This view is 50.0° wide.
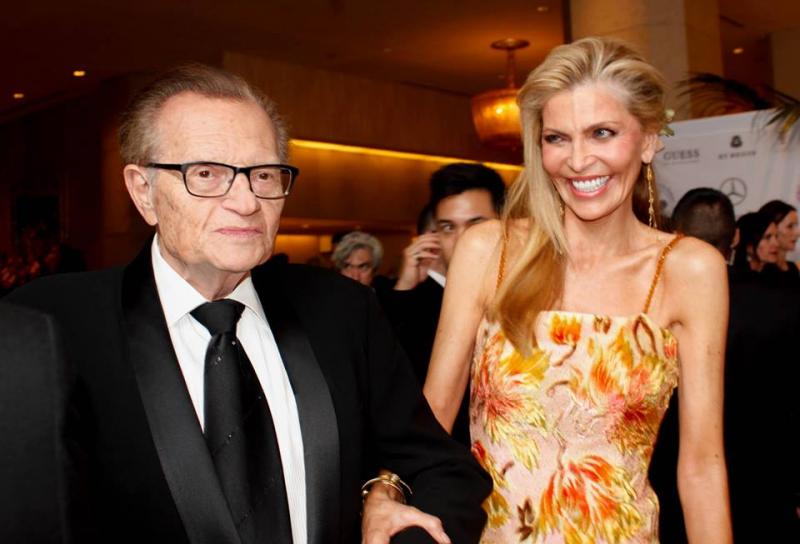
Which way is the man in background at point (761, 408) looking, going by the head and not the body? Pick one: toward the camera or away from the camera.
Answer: away from the camera

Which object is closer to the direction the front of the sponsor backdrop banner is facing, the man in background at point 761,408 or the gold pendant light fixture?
the man in background

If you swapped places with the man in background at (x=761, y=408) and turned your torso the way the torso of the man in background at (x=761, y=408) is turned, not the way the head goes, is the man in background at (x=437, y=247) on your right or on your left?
on your left

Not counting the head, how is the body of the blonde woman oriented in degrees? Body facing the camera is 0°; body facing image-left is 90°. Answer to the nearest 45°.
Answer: approximately 0°
